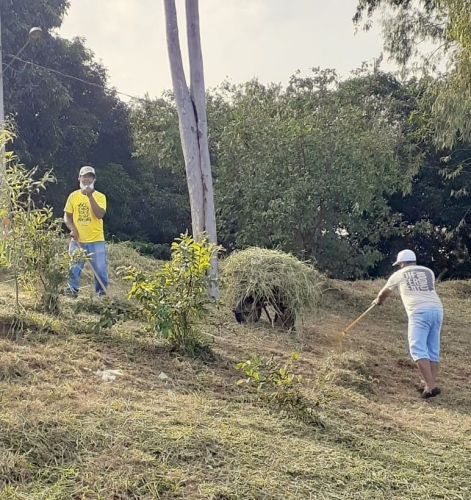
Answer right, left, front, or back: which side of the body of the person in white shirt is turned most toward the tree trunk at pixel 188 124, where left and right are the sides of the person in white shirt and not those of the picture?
front

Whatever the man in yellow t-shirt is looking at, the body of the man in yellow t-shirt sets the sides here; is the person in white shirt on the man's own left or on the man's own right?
on the man's own left

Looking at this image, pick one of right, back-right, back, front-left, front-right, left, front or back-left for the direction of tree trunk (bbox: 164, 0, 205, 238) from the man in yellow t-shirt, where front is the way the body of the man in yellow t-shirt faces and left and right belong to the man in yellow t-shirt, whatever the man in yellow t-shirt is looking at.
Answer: back-left

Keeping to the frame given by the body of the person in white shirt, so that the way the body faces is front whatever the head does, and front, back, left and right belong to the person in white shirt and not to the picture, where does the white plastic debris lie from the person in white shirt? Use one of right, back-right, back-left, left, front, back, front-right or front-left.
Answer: left

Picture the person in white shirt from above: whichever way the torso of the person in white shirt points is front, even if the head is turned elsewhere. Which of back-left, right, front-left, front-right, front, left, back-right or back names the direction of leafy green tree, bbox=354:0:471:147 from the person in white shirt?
front-right

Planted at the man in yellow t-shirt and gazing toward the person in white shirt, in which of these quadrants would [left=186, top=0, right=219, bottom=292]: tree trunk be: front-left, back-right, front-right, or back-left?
front-left

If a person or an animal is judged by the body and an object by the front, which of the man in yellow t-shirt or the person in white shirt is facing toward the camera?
the man in yellow t-shirt

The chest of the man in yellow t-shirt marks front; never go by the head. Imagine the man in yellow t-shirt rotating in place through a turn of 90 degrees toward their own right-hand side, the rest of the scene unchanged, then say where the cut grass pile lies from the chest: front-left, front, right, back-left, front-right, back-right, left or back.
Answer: back

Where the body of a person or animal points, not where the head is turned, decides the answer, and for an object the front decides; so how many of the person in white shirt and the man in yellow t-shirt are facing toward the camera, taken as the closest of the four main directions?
1

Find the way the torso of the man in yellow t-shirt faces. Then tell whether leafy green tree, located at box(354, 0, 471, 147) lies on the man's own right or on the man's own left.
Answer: on the man's own left

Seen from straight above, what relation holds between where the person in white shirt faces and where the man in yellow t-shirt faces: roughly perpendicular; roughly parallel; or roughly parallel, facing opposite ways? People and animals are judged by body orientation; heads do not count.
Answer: roughly parallel, facing opposite ways

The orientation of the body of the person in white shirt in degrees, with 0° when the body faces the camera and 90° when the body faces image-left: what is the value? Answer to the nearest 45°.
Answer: approximately 135°

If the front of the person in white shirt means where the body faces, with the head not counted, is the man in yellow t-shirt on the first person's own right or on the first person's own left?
on the first person's own left

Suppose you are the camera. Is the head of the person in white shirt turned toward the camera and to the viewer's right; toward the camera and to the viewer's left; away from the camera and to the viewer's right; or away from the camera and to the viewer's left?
away from the camera and to the viewer's left

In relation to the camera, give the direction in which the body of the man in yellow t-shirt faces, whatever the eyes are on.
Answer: toward the camera

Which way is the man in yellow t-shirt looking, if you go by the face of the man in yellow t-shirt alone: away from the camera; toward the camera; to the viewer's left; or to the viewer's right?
toward the camera

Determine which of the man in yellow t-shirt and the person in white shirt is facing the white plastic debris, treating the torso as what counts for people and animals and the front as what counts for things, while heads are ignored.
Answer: the man in yellow t-shirt
